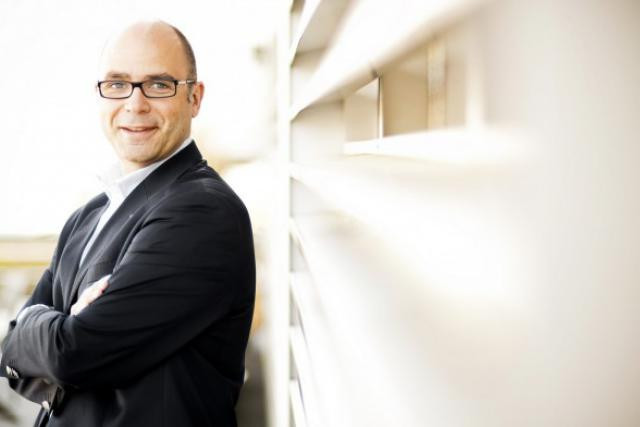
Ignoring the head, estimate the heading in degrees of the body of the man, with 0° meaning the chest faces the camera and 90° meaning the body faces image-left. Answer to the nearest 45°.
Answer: approximately 45°
